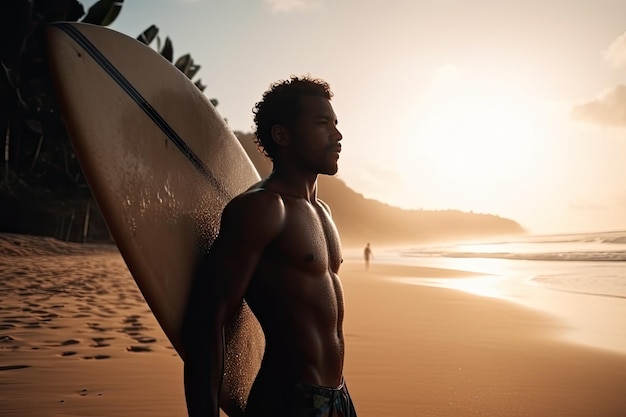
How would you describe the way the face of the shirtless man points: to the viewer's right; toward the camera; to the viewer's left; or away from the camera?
to the viewer's right

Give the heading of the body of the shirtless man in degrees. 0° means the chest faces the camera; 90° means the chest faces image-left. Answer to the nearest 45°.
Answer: approximately 315°

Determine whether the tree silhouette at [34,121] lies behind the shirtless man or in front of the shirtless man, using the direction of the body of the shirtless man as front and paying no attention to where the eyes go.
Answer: behind
